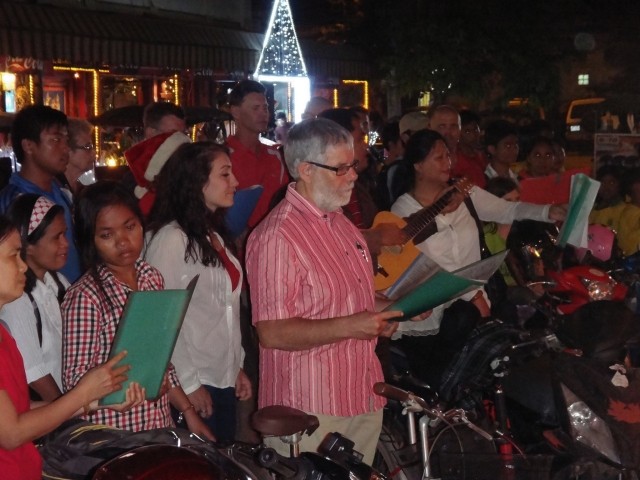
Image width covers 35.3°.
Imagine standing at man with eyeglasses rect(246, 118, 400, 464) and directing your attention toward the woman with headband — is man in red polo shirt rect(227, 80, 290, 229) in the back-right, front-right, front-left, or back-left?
front-right

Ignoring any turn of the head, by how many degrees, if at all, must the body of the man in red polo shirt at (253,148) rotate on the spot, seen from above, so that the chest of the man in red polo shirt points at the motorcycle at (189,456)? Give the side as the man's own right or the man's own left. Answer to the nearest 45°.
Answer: approximately 45° to the man's own right

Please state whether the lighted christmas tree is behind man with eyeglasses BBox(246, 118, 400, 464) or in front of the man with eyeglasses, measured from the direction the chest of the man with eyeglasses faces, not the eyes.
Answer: behind

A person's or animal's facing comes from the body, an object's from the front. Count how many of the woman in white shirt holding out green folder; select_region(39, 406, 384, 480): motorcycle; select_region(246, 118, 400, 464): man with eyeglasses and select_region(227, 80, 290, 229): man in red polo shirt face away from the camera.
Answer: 0

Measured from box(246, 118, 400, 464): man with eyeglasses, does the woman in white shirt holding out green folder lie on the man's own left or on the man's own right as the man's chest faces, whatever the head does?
on the man's own left

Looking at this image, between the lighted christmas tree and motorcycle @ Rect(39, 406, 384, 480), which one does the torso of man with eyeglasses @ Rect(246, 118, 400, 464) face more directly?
the motorcycle

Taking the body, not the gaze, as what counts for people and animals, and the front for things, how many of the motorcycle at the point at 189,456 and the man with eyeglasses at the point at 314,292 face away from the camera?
0

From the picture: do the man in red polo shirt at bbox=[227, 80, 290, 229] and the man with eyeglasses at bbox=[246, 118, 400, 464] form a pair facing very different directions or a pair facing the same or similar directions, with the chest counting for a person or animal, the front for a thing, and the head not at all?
same or similar directions

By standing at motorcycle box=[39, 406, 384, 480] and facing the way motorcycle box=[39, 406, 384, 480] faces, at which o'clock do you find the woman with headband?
The woman with headband is roughly at 8 o'clock from the motorcycle.

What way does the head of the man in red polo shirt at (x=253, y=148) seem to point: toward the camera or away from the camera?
toward the camera

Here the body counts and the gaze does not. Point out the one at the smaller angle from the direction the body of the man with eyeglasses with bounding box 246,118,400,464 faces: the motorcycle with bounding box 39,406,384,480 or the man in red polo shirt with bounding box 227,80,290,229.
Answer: the motorcycle

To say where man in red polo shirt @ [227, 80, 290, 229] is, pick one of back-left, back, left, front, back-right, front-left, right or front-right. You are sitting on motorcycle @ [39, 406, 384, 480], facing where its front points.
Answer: left

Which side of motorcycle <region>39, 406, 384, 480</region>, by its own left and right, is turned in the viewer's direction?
right

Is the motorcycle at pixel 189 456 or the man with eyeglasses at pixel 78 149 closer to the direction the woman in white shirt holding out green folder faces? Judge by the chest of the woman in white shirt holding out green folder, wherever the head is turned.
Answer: the motorcycle

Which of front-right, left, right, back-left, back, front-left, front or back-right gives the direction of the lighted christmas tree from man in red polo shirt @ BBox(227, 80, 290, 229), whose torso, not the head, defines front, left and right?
back-left

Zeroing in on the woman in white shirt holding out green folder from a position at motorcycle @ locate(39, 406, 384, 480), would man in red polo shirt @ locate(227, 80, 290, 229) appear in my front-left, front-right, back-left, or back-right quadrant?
front-left
